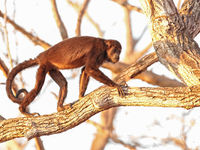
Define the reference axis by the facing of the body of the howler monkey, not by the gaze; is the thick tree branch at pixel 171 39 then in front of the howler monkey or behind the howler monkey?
in front

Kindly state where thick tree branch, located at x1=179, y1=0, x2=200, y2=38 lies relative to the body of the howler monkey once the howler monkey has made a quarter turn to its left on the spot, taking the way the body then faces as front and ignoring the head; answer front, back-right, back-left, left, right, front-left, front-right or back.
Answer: right

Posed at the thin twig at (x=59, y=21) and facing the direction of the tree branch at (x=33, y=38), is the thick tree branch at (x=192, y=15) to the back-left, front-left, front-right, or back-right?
back-left

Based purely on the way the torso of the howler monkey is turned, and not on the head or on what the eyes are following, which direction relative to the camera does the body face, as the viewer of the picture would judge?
to the viewer's right

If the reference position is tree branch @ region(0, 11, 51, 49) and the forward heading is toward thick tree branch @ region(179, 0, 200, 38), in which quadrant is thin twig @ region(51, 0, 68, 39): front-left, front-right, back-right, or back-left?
front-left
